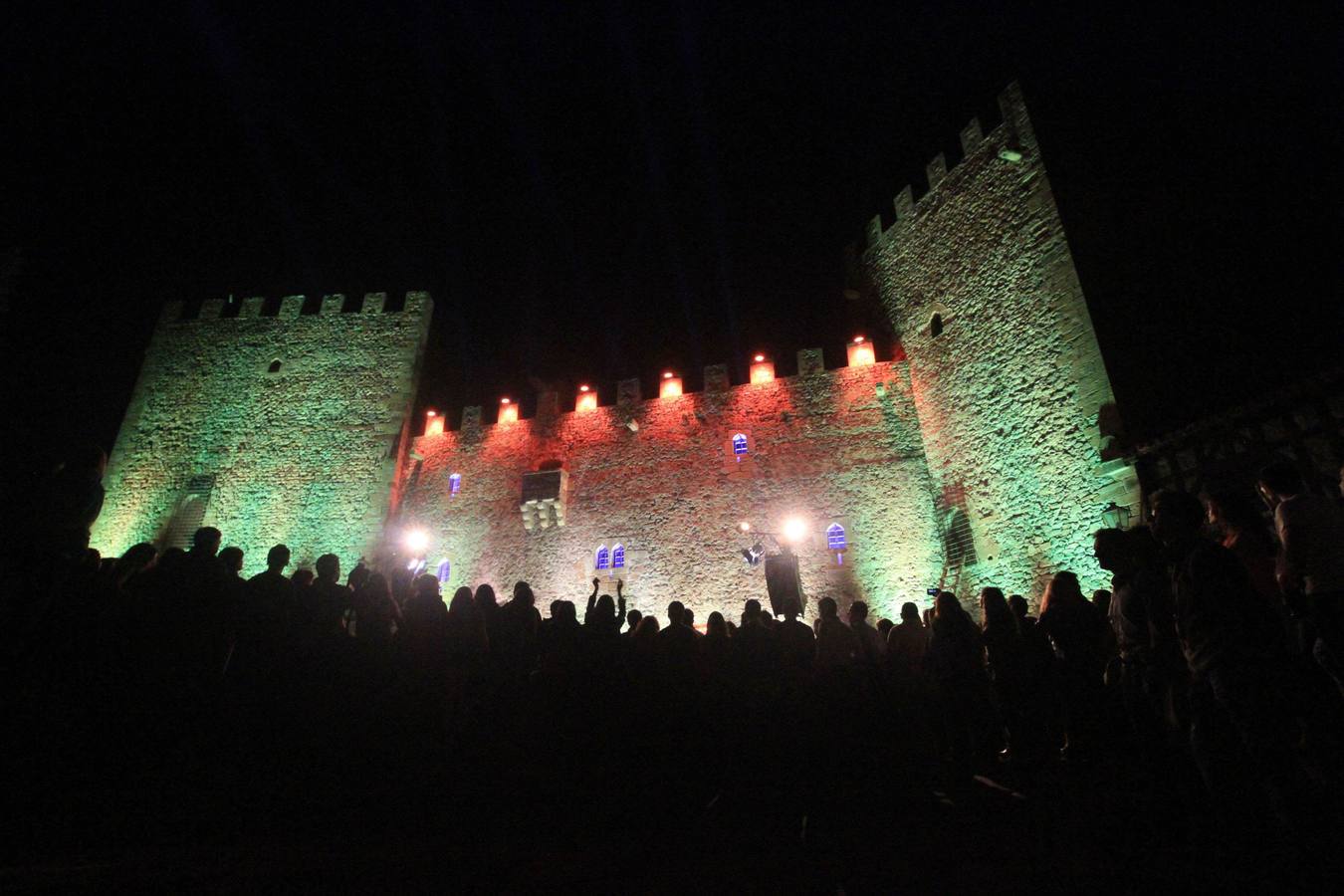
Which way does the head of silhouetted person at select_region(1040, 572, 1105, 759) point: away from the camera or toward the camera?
away from the camera

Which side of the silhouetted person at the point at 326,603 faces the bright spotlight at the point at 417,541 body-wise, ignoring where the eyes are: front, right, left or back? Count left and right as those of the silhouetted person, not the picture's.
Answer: front

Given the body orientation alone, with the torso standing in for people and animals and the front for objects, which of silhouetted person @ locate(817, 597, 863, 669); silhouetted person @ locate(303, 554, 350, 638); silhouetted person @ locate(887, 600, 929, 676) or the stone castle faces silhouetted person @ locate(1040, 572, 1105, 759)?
the stone castle

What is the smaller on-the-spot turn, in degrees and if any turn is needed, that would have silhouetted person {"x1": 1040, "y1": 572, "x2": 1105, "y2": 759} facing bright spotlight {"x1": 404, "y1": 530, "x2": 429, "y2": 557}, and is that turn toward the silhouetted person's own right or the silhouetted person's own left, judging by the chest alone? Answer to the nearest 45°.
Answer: approximately 45° to the silhouetted person's own left

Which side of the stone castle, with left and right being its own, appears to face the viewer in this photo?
front

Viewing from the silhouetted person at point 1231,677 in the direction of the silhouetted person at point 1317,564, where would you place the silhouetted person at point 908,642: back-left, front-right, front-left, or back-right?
front-left

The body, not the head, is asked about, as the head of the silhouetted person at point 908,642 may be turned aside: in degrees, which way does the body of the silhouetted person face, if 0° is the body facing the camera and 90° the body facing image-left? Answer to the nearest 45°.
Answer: approximately 180°

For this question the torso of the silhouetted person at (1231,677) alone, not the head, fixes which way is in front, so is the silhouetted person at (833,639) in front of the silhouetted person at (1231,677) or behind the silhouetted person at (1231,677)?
in front

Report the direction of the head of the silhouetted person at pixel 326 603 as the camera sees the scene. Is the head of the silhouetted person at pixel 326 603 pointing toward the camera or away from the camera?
away from the camera

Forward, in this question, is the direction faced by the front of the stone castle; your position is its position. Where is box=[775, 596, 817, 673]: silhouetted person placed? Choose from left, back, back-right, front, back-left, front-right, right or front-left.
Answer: front

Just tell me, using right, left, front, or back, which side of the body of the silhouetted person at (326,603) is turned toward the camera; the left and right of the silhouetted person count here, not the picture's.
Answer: back

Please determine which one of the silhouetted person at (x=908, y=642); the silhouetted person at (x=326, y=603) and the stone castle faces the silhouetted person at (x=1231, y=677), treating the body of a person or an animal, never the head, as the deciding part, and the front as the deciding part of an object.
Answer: the stone castle

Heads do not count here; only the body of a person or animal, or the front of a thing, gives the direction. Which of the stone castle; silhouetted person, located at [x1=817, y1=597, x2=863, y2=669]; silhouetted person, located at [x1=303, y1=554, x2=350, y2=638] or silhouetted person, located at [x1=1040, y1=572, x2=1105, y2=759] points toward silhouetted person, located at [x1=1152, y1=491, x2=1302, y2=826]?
the stone castle

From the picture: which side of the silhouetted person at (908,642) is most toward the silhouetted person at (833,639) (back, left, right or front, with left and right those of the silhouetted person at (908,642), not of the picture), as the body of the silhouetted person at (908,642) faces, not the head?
left

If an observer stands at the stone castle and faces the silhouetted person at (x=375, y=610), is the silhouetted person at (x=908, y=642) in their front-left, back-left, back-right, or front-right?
front-left

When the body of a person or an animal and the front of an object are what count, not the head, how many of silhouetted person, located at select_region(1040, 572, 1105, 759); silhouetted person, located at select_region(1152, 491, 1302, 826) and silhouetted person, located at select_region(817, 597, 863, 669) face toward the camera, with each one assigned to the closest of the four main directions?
0
